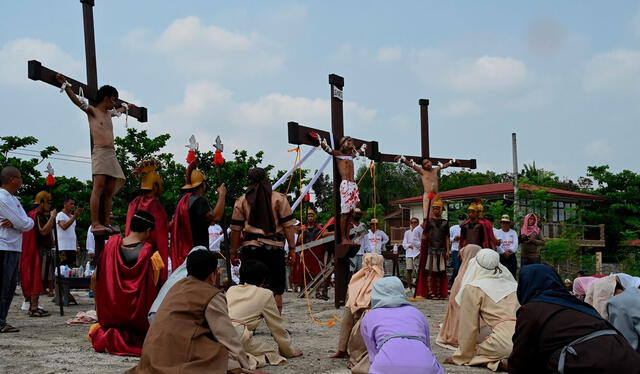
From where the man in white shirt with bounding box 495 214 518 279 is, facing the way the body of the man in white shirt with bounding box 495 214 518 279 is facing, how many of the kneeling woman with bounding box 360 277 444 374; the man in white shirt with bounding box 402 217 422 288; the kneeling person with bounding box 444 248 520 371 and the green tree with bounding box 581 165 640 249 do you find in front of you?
2

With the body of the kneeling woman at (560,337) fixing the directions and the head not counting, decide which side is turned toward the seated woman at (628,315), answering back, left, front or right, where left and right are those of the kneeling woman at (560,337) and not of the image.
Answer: right

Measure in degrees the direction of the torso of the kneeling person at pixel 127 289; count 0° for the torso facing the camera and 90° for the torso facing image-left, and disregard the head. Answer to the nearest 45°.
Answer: approximately 225°

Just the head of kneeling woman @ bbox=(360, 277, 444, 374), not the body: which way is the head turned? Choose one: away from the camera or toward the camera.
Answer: away from the camera

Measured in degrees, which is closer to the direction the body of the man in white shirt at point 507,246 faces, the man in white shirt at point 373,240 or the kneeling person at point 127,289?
the kneeling person

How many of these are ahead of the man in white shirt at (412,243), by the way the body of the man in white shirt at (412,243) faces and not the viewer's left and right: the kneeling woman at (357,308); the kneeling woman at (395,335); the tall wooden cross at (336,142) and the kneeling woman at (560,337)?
4

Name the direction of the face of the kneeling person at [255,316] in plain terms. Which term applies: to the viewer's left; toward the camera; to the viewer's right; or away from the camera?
away from the camera

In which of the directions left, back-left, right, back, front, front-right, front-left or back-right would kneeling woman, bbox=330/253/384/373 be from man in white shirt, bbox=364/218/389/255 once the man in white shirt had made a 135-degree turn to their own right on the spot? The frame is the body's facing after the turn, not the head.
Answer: back-left

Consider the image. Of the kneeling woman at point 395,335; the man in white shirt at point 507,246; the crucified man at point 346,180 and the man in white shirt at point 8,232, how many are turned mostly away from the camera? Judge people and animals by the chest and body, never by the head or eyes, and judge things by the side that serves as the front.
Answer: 1

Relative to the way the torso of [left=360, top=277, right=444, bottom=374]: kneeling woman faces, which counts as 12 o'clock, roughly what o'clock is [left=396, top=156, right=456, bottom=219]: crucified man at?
The crucified man is roughly at 12 o'clock from the kneeling woman.

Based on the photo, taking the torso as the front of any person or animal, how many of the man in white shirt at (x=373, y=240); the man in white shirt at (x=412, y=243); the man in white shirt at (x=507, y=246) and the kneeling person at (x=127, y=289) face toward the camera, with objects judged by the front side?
3

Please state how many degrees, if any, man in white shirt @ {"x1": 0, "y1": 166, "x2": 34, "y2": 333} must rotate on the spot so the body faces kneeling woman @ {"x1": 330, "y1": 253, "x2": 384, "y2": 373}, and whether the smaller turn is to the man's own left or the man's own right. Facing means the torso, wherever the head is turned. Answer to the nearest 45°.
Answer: approximately 45° to the man's own right

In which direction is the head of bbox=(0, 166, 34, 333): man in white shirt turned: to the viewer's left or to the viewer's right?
to the viewer's right

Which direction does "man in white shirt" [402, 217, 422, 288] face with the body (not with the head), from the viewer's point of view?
toward the camera

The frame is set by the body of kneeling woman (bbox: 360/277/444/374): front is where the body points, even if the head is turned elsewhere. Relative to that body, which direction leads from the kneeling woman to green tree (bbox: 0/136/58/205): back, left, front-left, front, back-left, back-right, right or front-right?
front-left

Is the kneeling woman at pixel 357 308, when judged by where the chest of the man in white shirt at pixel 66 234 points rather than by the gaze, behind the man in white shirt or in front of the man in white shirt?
in front

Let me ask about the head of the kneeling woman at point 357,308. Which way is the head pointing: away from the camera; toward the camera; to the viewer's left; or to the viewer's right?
away from the camera

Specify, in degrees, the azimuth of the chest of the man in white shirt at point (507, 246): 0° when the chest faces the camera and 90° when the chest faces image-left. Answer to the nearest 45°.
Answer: approximately 0°

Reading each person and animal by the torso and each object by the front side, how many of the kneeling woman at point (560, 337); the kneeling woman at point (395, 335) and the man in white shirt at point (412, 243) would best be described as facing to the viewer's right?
0

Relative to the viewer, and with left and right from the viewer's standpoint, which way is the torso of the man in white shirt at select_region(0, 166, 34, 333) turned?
facing to the right of the viewer
